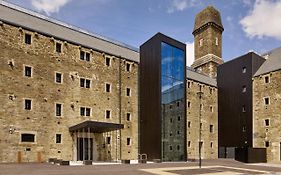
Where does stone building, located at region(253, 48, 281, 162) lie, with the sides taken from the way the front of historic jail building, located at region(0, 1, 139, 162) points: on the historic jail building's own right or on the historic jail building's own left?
on the historic jail building's own left
